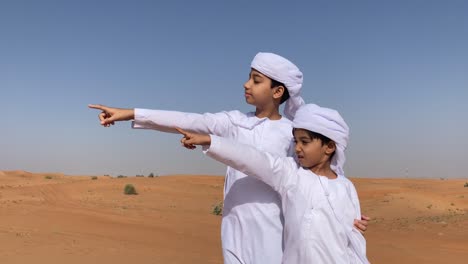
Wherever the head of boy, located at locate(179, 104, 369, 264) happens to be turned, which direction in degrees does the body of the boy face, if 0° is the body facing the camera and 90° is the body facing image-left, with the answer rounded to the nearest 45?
approximately 45°

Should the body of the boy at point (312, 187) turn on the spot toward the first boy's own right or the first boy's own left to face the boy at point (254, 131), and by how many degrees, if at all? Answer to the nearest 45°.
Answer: approximately 90° to the first boy's own right

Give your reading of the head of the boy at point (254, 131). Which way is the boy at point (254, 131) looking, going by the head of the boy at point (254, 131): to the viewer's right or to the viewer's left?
to the viewer's left

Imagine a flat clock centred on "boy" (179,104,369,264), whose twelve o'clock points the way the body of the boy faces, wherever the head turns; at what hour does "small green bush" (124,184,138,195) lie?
The small green bush is roughly at 4 o'clock from the boy.

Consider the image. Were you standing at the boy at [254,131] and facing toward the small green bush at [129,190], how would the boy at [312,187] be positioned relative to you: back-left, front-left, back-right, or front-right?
back-right

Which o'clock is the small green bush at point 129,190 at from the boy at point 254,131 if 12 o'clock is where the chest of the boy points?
The small green bush is roughly at 4 o'clock from the boy.

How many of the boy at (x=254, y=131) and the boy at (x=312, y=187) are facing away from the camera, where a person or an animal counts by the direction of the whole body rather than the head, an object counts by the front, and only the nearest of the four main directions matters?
0

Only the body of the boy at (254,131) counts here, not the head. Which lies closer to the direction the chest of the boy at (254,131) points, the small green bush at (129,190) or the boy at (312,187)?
the boy

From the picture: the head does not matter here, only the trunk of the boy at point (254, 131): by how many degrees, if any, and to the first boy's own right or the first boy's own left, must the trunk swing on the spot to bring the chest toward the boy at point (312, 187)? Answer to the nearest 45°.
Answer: approximately 90° to the first boy's own left
